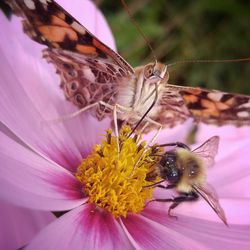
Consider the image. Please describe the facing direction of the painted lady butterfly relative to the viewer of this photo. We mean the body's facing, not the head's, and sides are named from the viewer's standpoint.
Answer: facing the viewer and to the right of the viewer
